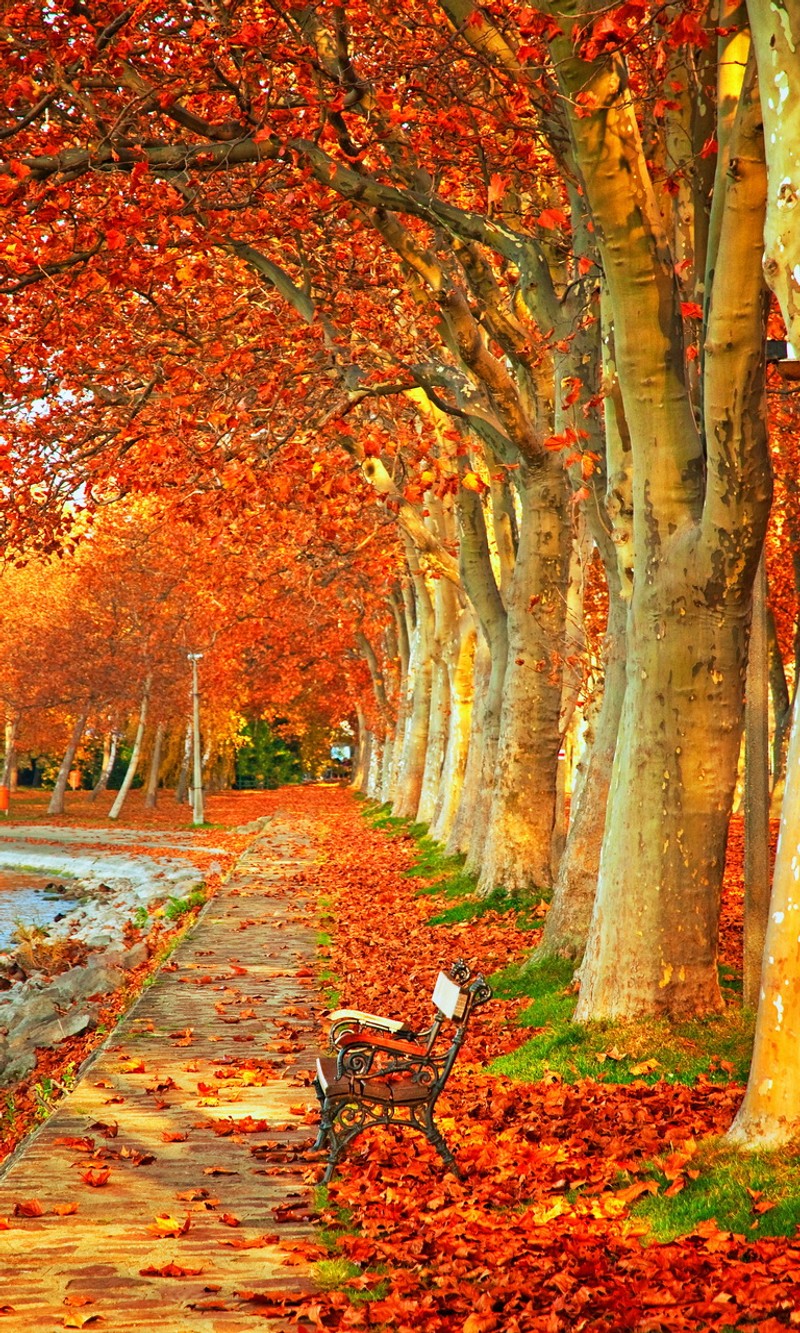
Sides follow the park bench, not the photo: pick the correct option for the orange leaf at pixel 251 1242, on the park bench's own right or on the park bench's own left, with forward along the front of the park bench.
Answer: on the park bench's own left

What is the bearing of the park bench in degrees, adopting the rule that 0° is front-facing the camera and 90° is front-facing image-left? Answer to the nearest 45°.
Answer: approximately 90°

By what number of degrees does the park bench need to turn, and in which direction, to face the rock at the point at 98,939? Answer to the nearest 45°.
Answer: approximately 90° to its right

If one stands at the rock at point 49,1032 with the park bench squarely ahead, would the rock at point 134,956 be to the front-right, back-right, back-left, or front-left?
back-left

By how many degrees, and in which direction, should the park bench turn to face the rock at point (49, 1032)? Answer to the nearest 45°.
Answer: approximately 45° to its right

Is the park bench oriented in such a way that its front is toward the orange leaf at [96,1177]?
yes

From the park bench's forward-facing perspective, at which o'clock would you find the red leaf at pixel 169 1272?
The red leaf is roughly at 10 o'clock from the park bench.

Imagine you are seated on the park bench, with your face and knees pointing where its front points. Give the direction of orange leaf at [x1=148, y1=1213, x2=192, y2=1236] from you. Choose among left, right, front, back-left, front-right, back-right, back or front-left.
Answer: front-left

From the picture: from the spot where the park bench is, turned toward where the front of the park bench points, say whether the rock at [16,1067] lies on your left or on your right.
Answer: on your right

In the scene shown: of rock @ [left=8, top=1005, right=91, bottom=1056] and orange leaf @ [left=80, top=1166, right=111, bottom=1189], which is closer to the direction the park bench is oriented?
the orange leaf

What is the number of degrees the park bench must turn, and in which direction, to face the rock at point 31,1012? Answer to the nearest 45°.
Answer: approximately 45° to its right

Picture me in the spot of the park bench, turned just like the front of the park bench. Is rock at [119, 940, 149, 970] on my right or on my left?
on my right
